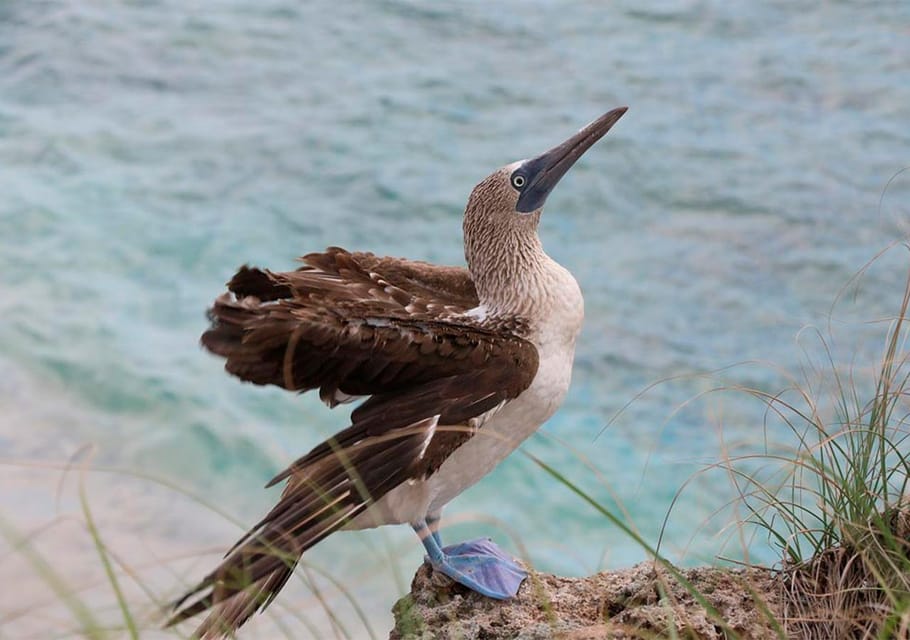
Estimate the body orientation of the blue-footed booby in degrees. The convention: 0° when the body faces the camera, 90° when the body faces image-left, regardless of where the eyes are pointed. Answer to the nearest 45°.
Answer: approximately 270°
